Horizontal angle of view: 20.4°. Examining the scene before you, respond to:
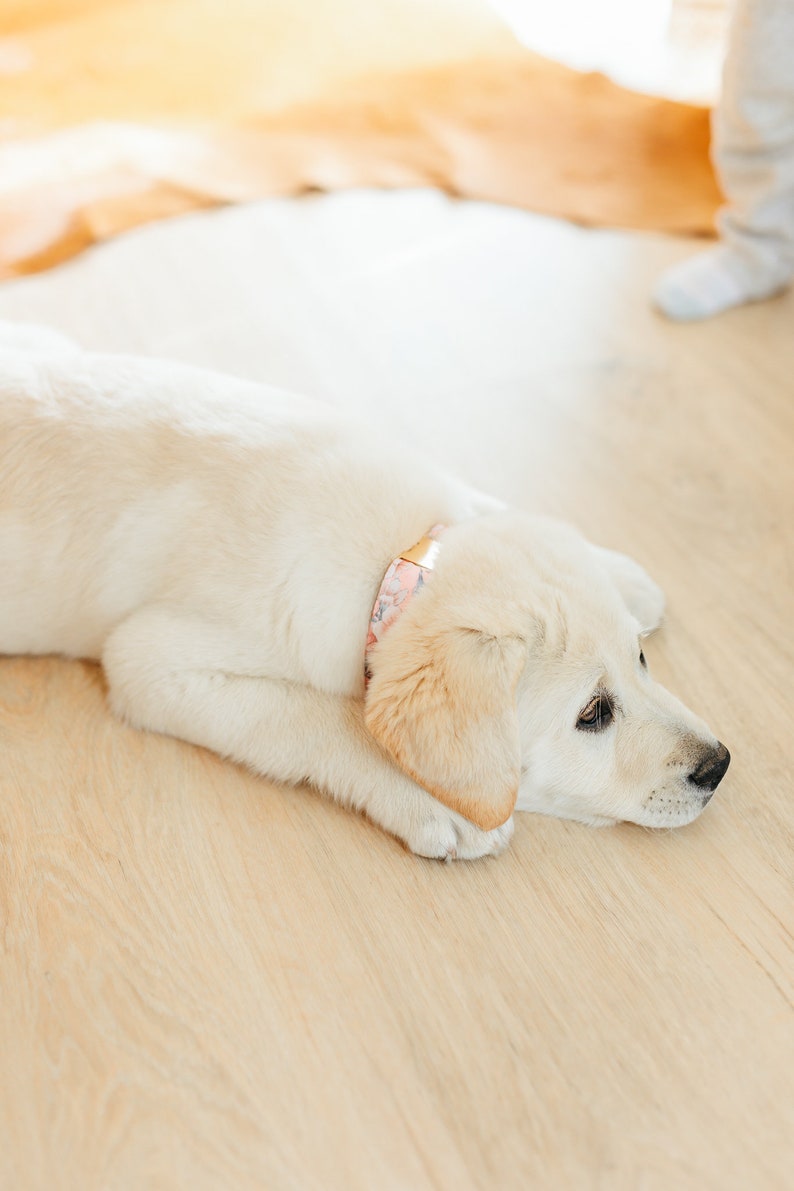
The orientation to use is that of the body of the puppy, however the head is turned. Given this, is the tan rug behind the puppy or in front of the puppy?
behind

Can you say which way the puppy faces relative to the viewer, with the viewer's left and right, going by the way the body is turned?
facing the viewer and to the right of the viewer
